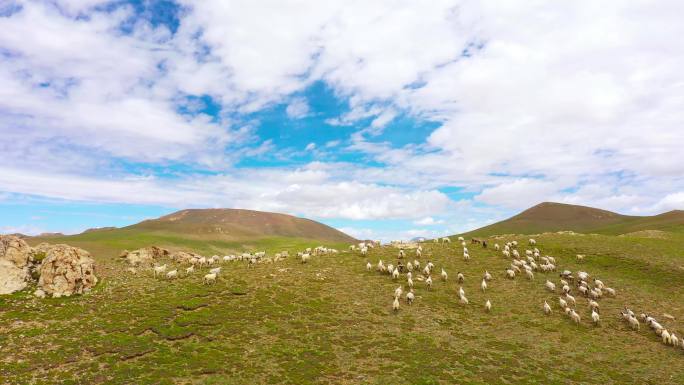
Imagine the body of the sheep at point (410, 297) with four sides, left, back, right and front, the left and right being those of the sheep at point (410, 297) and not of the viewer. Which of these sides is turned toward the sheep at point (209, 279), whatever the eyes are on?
left

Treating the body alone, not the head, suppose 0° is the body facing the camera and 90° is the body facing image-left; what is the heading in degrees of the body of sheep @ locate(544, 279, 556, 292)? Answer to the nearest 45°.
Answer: approximately 135°

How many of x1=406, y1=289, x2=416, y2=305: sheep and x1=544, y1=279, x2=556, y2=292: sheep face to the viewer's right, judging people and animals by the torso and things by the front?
0

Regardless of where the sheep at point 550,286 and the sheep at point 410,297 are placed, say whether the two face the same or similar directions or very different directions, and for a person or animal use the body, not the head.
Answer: same or similar directions

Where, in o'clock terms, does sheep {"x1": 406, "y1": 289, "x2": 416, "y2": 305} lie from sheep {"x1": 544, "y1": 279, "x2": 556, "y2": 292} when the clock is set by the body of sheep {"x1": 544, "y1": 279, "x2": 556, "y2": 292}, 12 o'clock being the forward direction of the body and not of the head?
sheep {"x1": 406, "y1": 289, "x2": 416, "y2": 305} is roughly at 9 o'clock from sheep {"x1": 544, "y1": 279, "x2": 556, "y2": 292}.

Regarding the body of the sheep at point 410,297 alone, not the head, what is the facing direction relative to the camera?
away from the camera

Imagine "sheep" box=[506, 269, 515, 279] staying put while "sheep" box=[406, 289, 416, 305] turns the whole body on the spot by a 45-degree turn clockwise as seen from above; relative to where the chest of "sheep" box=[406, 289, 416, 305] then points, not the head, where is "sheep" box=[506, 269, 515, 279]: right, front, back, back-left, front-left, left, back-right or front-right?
front

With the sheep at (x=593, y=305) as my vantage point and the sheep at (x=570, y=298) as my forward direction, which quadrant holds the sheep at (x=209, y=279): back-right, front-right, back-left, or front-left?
front-left
